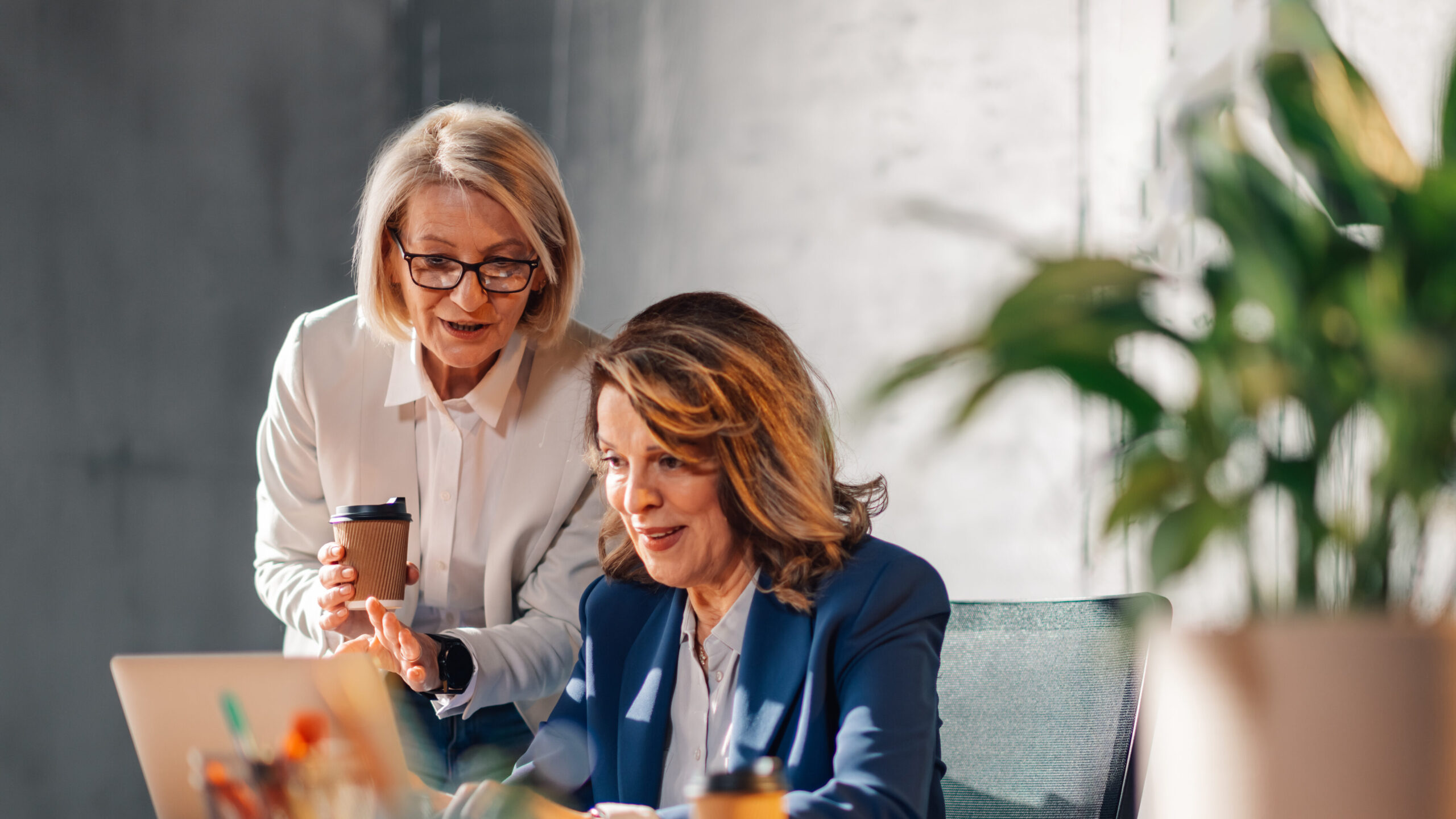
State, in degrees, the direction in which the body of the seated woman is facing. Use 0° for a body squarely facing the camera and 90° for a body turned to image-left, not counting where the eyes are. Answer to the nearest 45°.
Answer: approximately 45°

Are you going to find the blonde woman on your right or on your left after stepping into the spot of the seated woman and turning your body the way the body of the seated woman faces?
on your right

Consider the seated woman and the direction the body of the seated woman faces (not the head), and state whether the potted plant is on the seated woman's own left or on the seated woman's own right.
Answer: on the seated woman's own left

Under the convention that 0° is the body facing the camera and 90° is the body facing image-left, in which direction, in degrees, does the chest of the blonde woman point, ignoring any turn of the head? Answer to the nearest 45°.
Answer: approximately 0°

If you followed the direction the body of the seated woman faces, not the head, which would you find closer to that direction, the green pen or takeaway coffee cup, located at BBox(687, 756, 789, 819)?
the green pen
